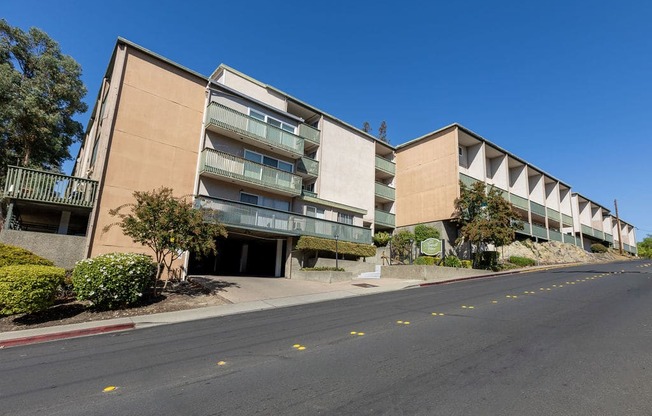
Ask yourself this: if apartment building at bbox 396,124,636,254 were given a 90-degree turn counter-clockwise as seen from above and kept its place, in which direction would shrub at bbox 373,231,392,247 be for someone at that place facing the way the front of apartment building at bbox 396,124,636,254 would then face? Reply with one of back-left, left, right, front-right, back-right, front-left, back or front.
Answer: back

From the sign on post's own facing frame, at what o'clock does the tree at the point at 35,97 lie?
The tree is roughly at 2 o'clock from the sign on post.

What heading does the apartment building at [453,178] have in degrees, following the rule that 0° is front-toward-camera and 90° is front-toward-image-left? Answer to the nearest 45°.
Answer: approximately 315°

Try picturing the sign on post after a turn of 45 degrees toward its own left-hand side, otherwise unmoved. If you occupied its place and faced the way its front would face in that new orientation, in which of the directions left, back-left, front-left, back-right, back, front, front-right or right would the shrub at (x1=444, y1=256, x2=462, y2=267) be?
front

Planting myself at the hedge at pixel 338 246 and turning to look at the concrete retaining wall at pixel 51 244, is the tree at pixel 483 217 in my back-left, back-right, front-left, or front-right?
back-left

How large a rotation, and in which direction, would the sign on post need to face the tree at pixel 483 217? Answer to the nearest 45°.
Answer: approximately 90° to its left

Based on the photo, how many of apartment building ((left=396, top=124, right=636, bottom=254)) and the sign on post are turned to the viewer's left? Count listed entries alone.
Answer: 0

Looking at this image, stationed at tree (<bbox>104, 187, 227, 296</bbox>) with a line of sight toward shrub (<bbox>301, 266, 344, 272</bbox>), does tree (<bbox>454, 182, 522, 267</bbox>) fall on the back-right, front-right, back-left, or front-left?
front-right

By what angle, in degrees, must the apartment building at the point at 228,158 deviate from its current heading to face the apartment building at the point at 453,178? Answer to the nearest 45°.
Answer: approximately 45° to its left

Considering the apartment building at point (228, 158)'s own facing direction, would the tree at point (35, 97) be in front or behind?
behind

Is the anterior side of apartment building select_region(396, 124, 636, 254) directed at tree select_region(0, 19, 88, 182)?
no

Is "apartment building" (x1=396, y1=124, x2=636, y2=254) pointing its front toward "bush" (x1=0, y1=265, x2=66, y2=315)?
no

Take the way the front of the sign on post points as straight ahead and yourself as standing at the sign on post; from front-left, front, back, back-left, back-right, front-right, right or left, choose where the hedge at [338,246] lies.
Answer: front-right

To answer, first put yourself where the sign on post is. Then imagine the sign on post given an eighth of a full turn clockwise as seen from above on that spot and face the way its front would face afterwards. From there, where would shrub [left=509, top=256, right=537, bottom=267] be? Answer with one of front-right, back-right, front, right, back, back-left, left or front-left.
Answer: back

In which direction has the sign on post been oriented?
toward the camera

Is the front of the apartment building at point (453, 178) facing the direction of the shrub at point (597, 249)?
no

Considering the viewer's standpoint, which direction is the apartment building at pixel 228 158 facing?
facing the viewer and to the right of the viewer

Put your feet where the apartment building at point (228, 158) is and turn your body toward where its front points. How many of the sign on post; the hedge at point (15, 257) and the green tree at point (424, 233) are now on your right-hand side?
1

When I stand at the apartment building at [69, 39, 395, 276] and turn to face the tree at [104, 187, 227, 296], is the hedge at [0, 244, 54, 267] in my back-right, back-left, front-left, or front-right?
front-right

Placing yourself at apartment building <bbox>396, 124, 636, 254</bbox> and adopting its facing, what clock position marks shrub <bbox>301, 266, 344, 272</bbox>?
The shrub is roughly at 2 o'clock from the apartment building.

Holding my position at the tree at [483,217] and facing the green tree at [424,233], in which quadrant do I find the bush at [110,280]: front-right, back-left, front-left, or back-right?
front-left
